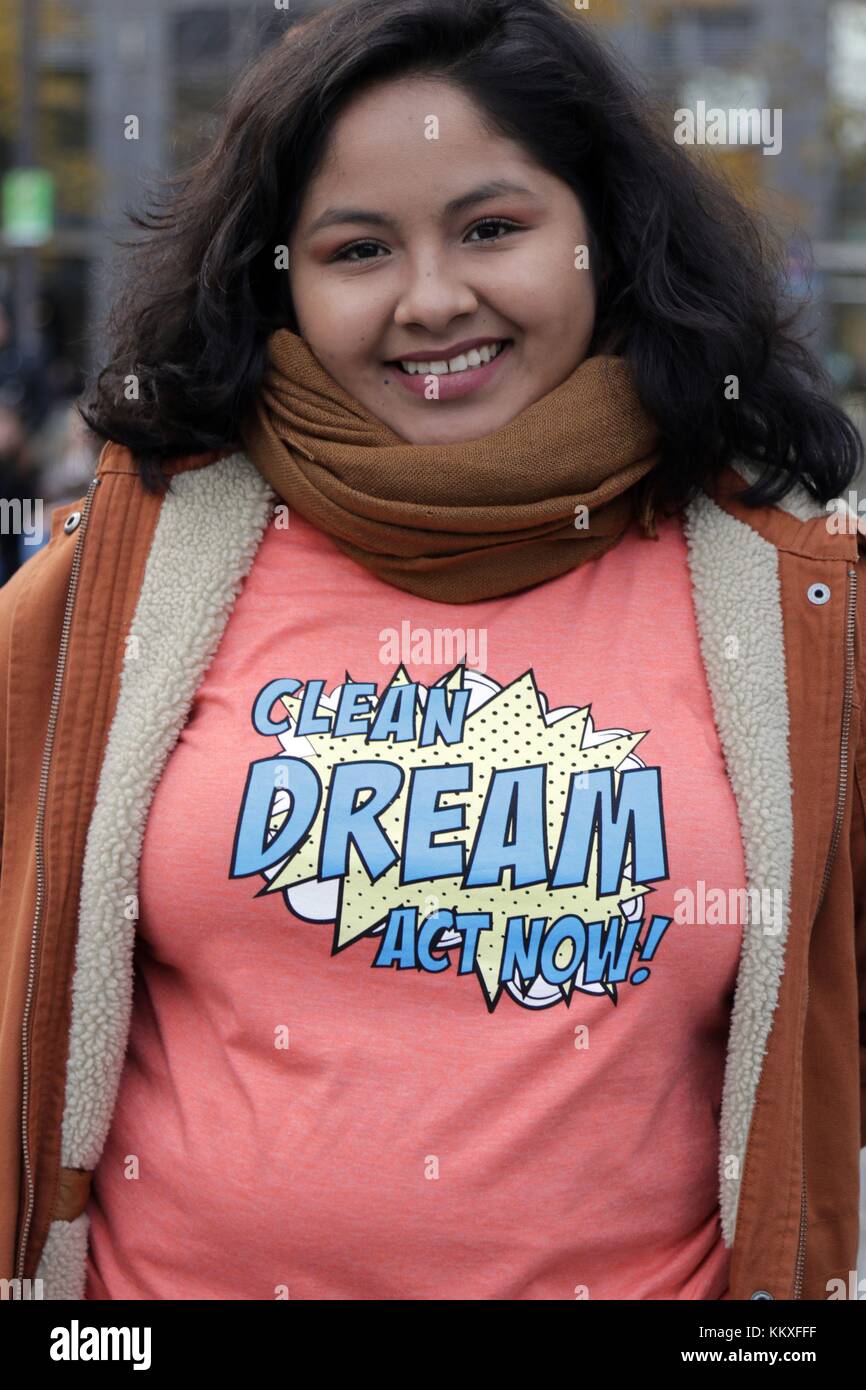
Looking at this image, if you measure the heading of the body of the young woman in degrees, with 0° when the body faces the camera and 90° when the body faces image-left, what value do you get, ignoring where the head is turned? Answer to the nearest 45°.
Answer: approximately 0°
